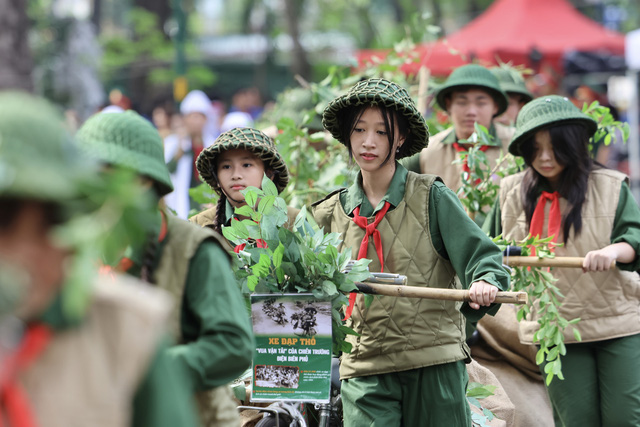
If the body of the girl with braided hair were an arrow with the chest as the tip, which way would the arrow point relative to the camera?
toward the camera

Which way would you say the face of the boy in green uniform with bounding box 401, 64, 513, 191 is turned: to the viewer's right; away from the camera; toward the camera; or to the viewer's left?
toward the camera

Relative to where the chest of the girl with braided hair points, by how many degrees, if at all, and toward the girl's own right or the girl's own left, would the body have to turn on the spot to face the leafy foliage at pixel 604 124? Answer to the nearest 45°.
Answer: approximately 90° to the girl's own left

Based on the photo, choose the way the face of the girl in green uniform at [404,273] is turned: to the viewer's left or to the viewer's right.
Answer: to the viewer's left

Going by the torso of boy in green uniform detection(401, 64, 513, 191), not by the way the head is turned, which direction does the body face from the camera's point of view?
toward the camera

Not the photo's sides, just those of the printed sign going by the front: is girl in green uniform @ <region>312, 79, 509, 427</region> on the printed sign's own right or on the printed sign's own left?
on the printed sign's own left

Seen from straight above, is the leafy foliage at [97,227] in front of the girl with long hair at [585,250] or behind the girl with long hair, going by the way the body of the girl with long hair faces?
in front

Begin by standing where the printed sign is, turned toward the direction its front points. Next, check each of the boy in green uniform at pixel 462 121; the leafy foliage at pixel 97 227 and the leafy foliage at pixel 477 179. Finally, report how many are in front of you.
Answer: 1

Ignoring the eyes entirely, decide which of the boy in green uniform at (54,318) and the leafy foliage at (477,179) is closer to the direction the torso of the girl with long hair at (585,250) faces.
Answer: the boy in green uniform

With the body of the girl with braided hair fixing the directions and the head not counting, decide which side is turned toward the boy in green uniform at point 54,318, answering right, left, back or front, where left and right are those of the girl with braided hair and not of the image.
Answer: front

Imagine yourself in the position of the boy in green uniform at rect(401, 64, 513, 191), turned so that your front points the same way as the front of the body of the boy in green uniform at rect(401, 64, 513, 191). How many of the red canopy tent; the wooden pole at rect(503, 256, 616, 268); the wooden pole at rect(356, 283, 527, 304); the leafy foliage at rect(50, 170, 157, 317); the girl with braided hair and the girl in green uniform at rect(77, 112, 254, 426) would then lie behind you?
1

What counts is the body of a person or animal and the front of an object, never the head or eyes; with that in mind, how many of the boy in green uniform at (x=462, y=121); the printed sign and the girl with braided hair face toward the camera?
3
